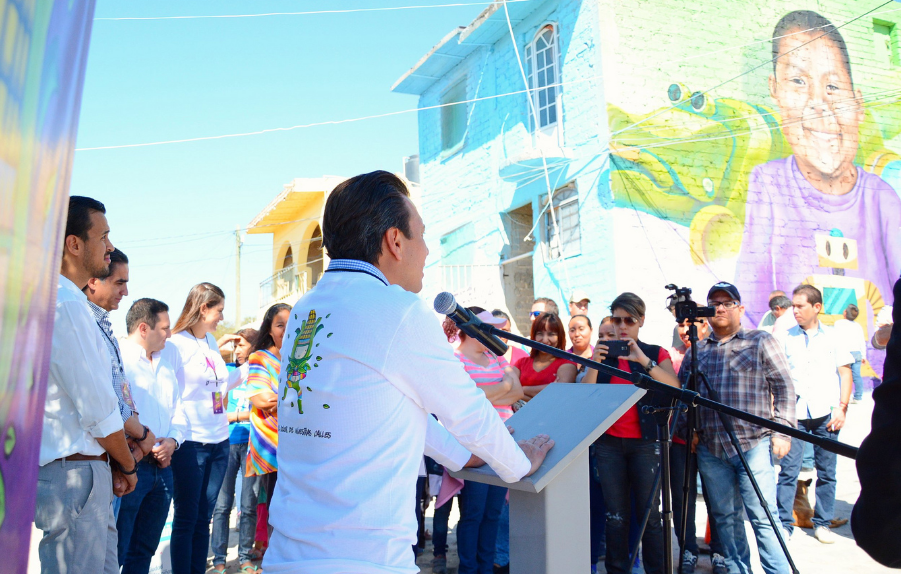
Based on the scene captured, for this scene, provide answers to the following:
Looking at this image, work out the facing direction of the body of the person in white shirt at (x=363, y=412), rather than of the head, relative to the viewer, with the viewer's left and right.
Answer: facing away from the viewer and to the right of the viewer

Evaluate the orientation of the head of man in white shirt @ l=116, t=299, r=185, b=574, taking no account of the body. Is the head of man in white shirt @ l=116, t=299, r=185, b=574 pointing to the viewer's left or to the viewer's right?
to the viewer's right

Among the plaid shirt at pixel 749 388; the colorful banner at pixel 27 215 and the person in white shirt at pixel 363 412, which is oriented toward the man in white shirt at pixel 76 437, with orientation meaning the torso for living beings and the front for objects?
the plaid shirt

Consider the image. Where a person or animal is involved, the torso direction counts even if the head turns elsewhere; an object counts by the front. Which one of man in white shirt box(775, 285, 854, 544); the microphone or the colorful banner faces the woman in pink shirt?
the man in white shirt

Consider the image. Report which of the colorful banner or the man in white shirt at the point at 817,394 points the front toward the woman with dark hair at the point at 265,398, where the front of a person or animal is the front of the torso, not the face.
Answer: the man in white shirt

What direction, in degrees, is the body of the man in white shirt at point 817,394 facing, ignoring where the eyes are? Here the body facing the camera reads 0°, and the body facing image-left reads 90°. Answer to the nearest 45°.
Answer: approximately 45°

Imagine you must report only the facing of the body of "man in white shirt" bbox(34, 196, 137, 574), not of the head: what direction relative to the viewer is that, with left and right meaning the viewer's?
facing to the right of the viewer

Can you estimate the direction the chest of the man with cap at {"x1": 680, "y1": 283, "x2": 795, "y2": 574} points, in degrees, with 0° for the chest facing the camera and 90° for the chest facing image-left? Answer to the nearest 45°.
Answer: approximately 45°

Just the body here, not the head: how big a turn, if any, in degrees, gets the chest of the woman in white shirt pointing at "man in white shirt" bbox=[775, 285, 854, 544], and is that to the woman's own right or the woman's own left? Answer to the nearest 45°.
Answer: approximately 45° to the woman's own left

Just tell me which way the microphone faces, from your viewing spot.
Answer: facing to the left of the viewer
